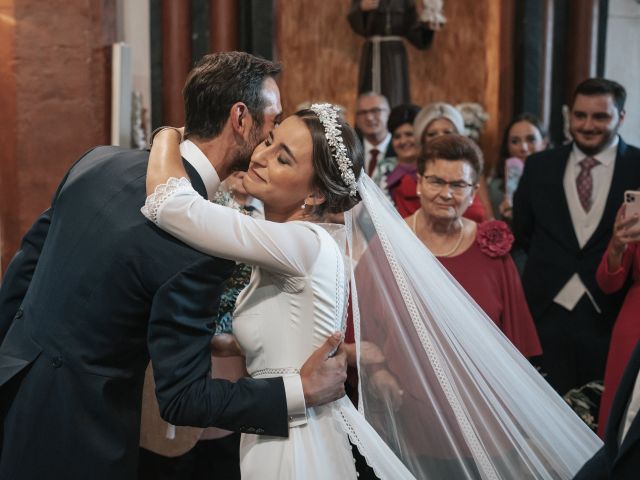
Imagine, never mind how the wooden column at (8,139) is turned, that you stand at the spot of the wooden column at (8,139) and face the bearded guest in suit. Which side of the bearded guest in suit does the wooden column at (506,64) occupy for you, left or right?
left

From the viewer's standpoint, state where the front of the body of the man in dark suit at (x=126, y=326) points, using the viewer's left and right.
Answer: facing away from the viewer and to the right of the viewer

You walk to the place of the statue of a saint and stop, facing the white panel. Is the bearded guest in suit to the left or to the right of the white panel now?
left

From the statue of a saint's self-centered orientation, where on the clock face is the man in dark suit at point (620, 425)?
The man in dark suit is roughly at 12 o'clock from the statue of a saint.

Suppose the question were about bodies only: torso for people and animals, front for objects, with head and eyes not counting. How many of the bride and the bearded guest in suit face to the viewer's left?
1

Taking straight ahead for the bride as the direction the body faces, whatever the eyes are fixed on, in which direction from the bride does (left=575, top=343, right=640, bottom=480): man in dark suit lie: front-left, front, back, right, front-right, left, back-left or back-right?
back-left

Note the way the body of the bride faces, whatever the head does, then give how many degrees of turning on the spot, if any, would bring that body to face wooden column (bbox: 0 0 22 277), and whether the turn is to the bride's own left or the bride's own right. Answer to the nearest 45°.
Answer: approximately 45° to the bride's own right

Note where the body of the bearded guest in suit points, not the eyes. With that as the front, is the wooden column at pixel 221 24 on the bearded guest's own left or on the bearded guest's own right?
on the bearded guest's own right

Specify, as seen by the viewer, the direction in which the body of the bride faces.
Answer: to the viewer's left

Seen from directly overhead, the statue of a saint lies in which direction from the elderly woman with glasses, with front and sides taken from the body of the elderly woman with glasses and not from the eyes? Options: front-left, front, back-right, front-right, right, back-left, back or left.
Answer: back

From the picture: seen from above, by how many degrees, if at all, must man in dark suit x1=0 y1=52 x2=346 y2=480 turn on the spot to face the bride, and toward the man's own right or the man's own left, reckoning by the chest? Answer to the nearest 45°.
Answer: approximately 45° to the man's own right

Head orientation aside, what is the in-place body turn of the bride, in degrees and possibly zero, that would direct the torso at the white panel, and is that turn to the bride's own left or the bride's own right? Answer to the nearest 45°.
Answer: approximately 45° to the bride's own right

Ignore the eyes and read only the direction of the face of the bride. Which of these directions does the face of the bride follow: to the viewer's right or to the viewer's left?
to the viewer's left
